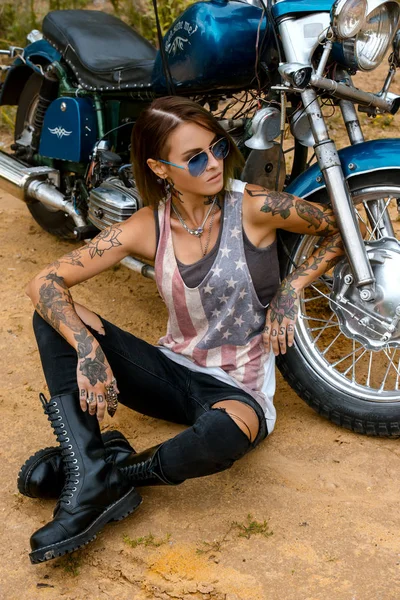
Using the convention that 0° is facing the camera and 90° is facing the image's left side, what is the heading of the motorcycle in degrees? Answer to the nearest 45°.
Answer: approximately 315°

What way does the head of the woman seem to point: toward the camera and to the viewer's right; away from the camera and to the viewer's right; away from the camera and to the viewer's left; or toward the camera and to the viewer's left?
toward the camera and to the viewer's right
